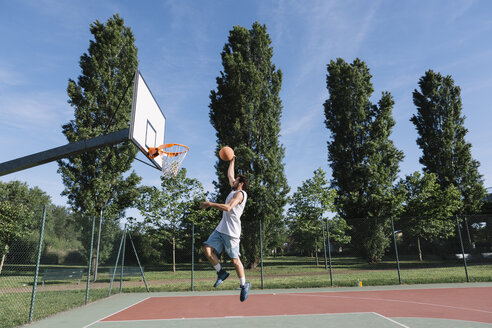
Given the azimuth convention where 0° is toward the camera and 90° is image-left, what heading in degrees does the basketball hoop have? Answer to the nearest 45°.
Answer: approximately 270°

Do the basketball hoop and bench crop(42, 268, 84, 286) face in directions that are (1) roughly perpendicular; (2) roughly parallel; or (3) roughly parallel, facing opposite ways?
roughly perpendicular

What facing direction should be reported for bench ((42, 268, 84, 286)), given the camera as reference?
facing the viewer

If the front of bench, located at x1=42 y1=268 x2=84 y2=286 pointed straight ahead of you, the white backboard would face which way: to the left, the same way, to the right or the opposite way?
to the left

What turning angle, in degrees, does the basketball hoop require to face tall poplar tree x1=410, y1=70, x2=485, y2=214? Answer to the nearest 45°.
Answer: approximately 45° to its left

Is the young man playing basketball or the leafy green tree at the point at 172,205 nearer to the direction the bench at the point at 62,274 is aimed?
the young man playing basketball

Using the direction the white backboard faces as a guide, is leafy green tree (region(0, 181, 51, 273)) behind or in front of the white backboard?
behind

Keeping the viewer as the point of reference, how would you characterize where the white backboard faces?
facing to the right of the viewer

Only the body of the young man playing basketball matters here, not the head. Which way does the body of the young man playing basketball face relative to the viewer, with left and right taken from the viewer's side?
facing to the left of the viewer

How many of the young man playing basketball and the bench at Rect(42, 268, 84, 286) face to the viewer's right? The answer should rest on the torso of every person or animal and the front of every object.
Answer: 0

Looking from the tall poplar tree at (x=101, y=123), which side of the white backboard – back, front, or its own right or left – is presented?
left

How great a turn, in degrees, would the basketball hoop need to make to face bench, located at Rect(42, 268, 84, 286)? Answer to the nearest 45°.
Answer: approximately 135° to its left

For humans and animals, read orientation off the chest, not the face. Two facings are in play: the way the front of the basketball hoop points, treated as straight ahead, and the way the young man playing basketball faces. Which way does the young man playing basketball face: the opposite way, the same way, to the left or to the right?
the opposite way

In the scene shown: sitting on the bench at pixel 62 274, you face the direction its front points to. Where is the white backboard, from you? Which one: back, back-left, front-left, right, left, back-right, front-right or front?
front
